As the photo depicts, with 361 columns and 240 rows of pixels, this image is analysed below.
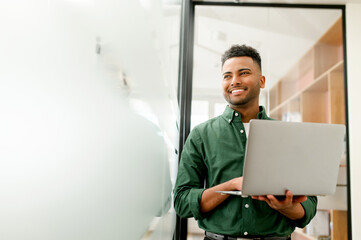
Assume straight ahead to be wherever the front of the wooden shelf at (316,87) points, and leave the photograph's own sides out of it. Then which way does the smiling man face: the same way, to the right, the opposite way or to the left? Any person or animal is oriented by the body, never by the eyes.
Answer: to the left

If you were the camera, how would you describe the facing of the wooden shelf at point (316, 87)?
facing to the left of the viewer

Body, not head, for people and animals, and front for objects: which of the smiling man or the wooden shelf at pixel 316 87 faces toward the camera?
the smiling man

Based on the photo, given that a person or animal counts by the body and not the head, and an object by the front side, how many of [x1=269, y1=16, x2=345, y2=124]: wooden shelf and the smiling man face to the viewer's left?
1

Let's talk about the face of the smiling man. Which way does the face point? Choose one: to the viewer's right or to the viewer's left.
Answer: to the viewer's left

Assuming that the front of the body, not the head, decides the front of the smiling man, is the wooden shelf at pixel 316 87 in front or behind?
behind

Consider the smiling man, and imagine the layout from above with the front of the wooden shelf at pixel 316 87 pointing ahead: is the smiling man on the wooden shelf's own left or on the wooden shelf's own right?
on the wooden shelf's own left

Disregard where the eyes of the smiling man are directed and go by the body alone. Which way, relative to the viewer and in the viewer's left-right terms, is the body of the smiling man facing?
facing the viewer
